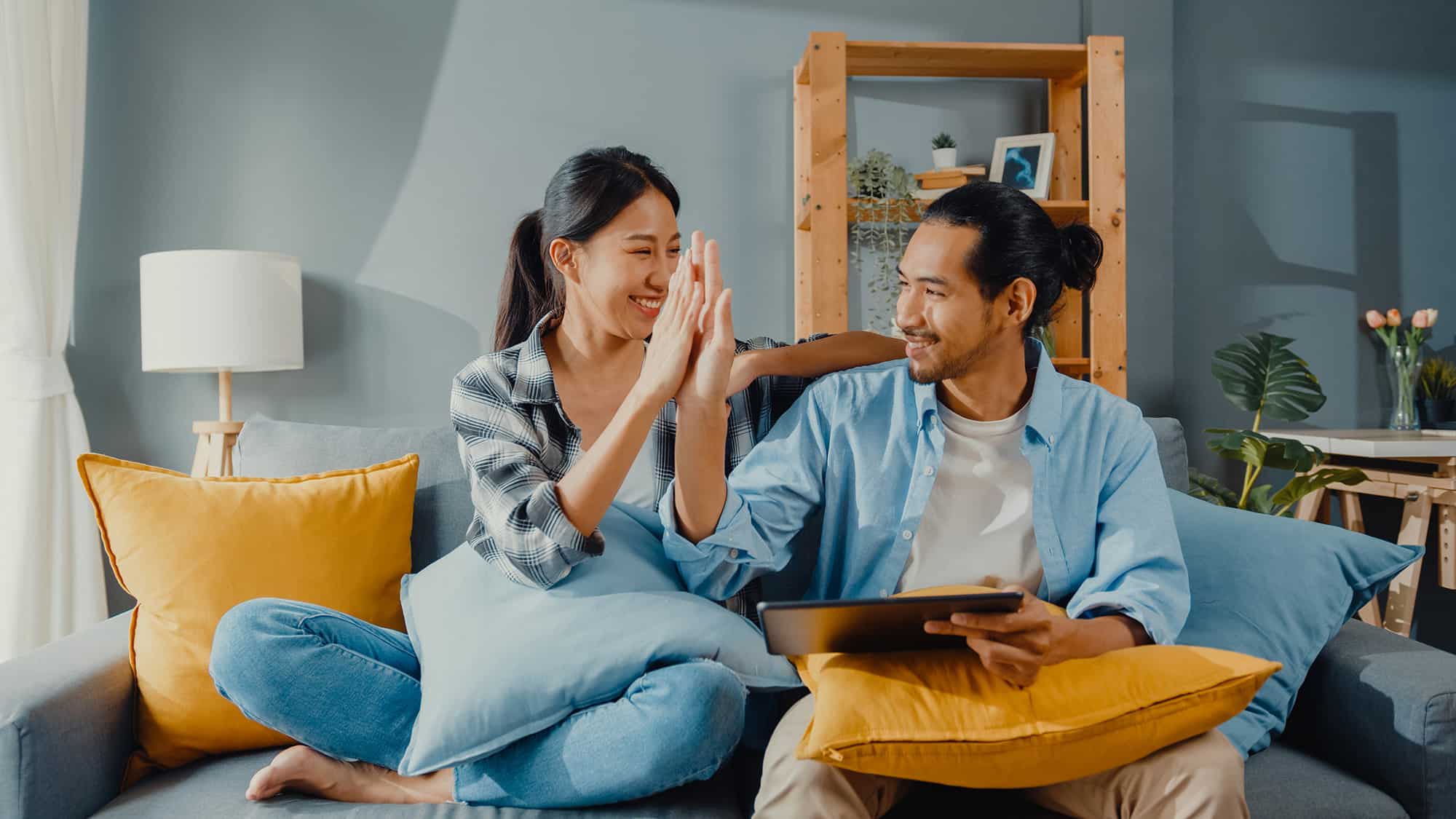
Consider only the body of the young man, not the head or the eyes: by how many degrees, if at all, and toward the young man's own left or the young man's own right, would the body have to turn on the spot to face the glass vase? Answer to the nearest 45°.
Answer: approximately 135° to the young man's own left

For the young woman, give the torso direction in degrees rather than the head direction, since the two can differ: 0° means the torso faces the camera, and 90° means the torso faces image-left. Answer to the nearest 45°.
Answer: approximately 315°

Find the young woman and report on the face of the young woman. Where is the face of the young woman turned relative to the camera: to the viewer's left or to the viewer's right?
to the viewer's right

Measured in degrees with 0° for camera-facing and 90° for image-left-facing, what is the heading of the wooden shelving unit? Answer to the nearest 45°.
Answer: approximately 0°

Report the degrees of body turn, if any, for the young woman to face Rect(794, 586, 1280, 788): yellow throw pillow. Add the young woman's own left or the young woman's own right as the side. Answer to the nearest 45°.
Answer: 0° — they already face it

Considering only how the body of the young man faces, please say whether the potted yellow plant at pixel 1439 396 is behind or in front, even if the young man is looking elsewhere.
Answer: behind

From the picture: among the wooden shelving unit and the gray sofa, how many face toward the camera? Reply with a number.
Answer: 2

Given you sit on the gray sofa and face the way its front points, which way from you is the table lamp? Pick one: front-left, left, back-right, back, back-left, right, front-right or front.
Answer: back-right

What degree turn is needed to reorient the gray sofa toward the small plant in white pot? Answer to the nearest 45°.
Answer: approximately 180°

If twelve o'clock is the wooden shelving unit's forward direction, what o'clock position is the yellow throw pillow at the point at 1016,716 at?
The yellow throw pillow is roughly at 12 o'clock from the wooden shelving unit.
